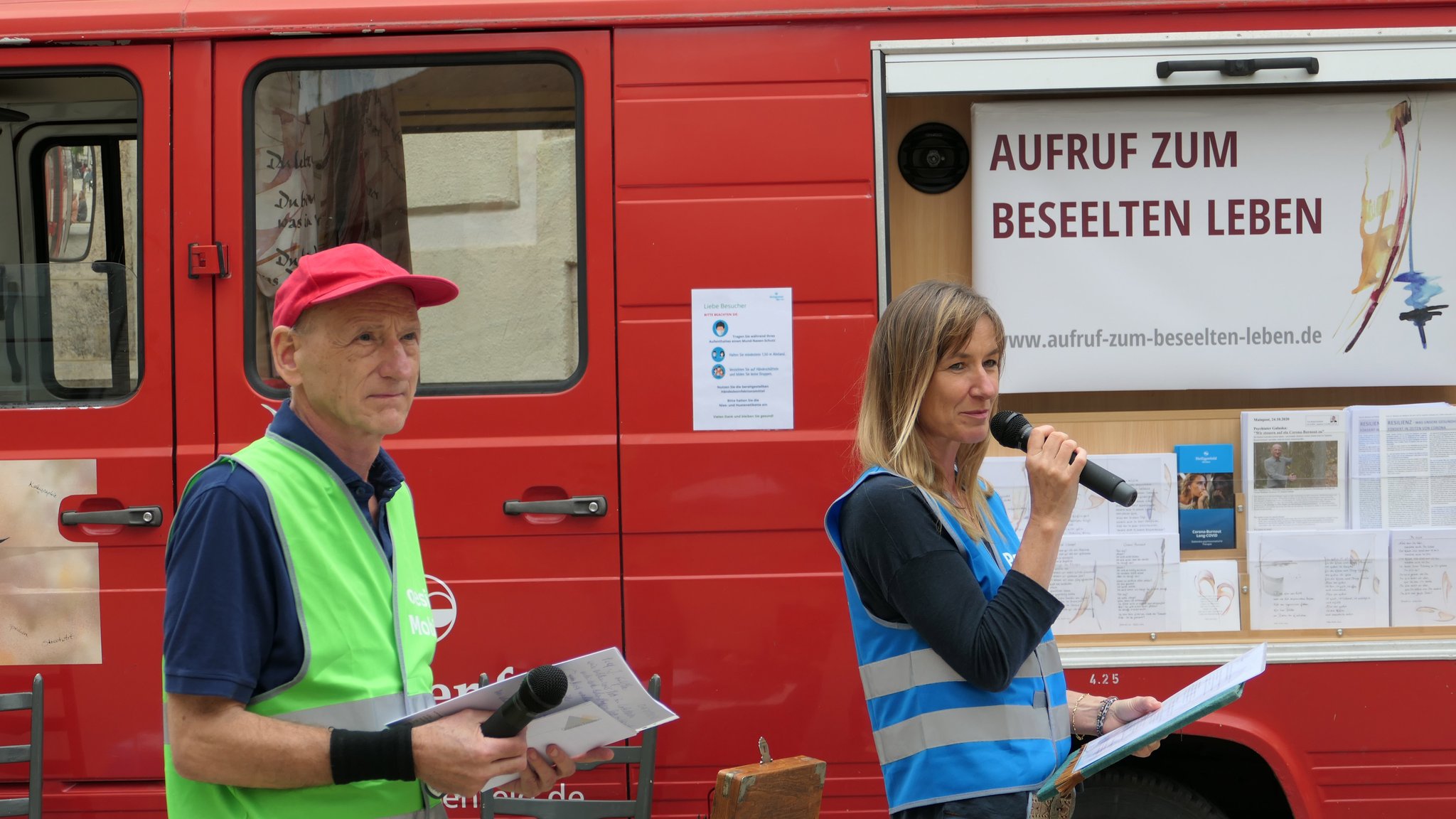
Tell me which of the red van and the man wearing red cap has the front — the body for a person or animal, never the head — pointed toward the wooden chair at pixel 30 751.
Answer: the red van

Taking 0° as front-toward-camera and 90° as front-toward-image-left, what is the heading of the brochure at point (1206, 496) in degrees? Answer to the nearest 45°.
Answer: approximately 0°

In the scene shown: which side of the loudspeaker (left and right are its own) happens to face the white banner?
left

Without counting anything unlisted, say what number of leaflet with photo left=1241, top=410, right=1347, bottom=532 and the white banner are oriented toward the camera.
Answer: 2

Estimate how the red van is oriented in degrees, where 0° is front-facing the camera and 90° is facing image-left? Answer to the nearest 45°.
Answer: approximately 90°

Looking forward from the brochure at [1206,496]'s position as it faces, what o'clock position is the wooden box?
The wooden box is roughly at 1 o'clock from the brochure.
